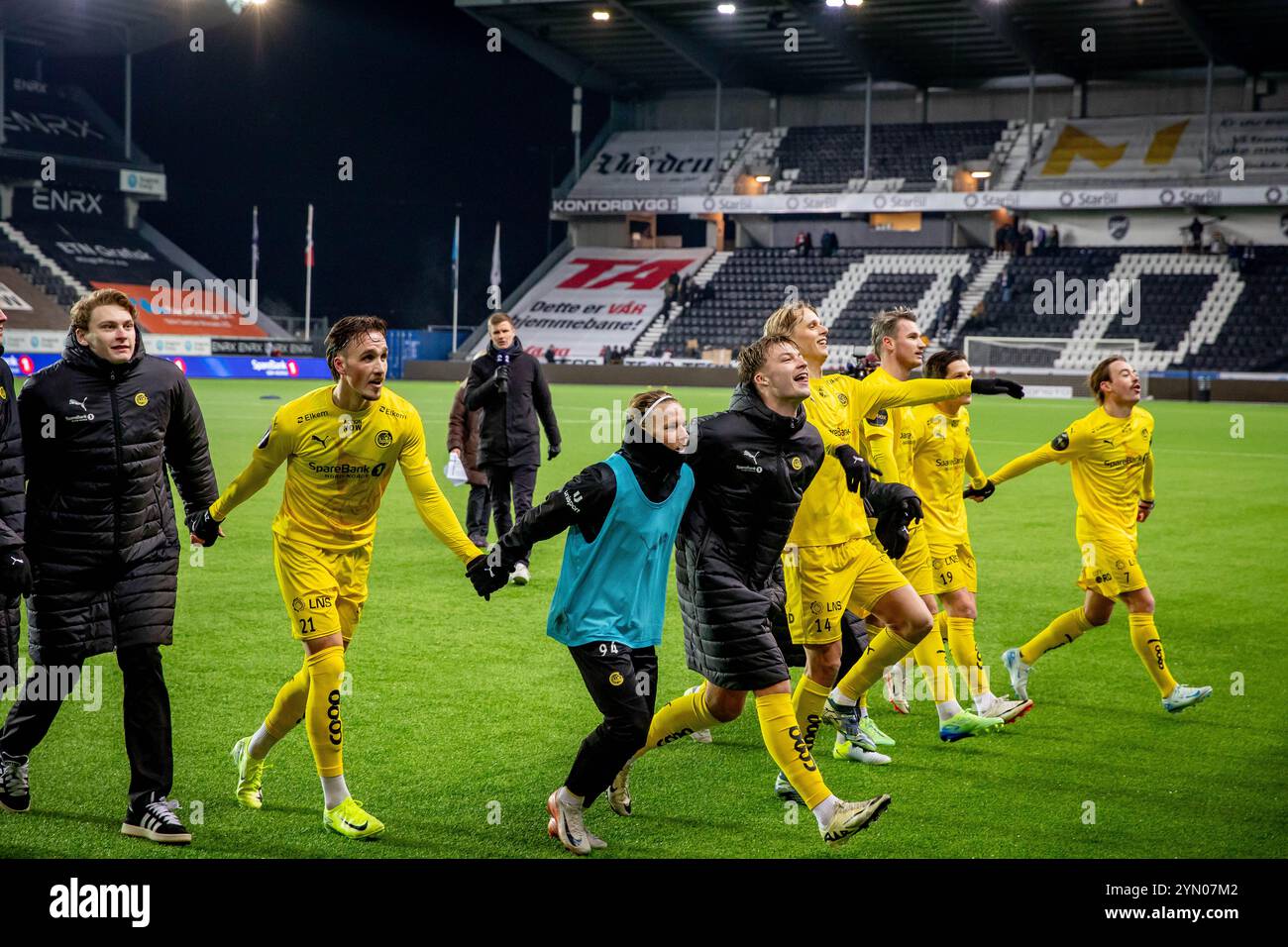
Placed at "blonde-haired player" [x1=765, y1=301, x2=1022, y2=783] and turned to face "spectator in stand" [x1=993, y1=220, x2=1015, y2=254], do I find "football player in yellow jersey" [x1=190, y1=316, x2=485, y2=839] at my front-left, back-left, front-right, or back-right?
back-left

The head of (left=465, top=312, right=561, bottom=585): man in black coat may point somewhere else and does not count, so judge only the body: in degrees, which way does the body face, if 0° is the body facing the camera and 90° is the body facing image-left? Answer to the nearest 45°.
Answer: approximately 0°

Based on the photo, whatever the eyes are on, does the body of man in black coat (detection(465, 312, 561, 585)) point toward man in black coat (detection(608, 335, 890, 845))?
yes

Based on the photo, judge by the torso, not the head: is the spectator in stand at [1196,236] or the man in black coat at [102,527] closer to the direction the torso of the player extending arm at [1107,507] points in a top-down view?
the man in black coat

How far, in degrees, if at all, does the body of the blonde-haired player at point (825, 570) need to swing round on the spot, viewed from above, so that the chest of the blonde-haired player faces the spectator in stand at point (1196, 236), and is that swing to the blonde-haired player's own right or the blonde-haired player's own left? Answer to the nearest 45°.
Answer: approximately 135° to the blonde-haired player's own left

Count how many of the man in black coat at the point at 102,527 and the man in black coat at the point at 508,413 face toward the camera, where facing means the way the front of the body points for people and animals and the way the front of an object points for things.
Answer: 2

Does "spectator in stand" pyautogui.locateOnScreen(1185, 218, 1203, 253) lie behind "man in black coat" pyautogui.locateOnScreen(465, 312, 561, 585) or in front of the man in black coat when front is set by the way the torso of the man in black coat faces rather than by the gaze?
behind

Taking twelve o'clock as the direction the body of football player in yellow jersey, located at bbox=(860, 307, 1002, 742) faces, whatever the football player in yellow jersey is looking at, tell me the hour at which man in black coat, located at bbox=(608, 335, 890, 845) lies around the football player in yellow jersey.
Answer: The man in black coat is roughly at 2 o'clock from the football player in yellow jersey.

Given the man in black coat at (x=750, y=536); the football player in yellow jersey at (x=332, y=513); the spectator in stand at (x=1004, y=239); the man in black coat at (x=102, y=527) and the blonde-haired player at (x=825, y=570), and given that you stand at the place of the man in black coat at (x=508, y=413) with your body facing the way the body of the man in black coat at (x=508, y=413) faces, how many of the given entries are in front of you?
4

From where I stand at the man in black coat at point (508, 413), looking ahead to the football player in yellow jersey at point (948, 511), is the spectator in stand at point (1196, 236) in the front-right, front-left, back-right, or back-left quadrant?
back-left
